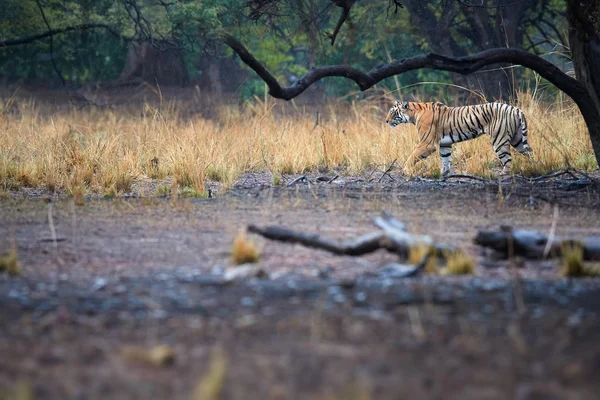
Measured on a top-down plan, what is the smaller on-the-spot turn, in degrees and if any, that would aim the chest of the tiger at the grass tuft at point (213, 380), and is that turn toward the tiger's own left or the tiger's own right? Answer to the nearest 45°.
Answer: approximately 90° to the tiger's own left

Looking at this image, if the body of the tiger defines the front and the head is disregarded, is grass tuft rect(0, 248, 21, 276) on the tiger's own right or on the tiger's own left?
on the tiger's own left

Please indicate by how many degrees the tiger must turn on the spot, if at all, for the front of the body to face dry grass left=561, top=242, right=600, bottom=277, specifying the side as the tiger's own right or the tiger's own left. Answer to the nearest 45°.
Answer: approximately 90° to the tiger's own left

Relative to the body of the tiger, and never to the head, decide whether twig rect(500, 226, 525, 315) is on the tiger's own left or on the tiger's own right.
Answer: on the tiger's own left

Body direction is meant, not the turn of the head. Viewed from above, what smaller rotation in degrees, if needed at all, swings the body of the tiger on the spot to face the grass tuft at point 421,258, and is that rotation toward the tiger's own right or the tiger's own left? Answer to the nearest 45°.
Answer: approximately 90° to the tiger's own left

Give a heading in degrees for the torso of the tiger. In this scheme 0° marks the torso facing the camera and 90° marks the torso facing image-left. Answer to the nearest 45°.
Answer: approximately 90°

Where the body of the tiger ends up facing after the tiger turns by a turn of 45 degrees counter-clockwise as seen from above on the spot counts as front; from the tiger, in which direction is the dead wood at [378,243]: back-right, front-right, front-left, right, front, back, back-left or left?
front-left

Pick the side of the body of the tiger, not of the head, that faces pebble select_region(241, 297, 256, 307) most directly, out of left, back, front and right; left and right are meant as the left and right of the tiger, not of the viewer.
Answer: left

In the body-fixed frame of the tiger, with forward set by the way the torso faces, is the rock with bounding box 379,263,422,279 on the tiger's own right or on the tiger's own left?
on the tiger's own left
